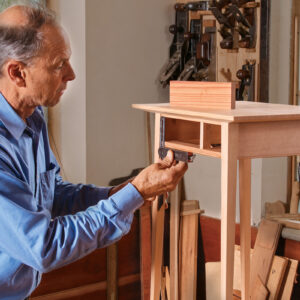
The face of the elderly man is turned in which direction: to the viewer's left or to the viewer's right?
to the viewer's right

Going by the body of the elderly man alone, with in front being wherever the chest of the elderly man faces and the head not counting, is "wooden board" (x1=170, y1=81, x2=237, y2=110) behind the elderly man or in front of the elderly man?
in front

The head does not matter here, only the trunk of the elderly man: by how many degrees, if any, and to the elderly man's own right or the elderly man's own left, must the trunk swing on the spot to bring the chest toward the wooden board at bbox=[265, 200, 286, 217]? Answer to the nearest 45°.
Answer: approximately 45° to the elderly man's own left

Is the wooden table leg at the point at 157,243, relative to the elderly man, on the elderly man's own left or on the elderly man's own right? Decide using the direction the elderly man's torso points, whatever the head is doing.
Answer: on the elderly man's own left

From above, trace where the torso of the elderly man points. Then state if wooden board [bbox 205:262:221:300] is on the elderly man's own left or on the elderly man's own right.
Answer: on the elderly man's own left

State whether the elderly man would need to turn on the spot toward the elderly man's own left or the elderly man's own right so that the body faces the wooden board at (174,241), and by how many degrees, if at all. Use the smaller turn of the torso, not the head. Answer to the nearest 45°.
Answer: approximately 45° to the elderly man's own left

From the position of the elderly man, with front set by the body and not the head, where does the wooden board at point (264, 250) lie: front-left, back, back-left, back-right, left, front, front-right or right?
front-left

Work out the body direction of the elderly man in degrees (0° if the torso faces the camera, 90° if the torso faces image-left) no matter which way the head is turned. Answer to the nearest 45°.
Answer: approximately 270°

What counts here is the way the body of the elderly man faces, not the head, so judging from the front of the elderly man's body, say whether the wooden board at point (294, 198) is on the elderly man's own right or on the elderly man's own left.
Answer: on the elderly man's own left

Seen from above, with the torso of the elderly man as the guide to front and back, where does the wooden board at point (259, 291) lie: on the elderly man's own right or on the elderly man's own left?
on the elderly man's own left
